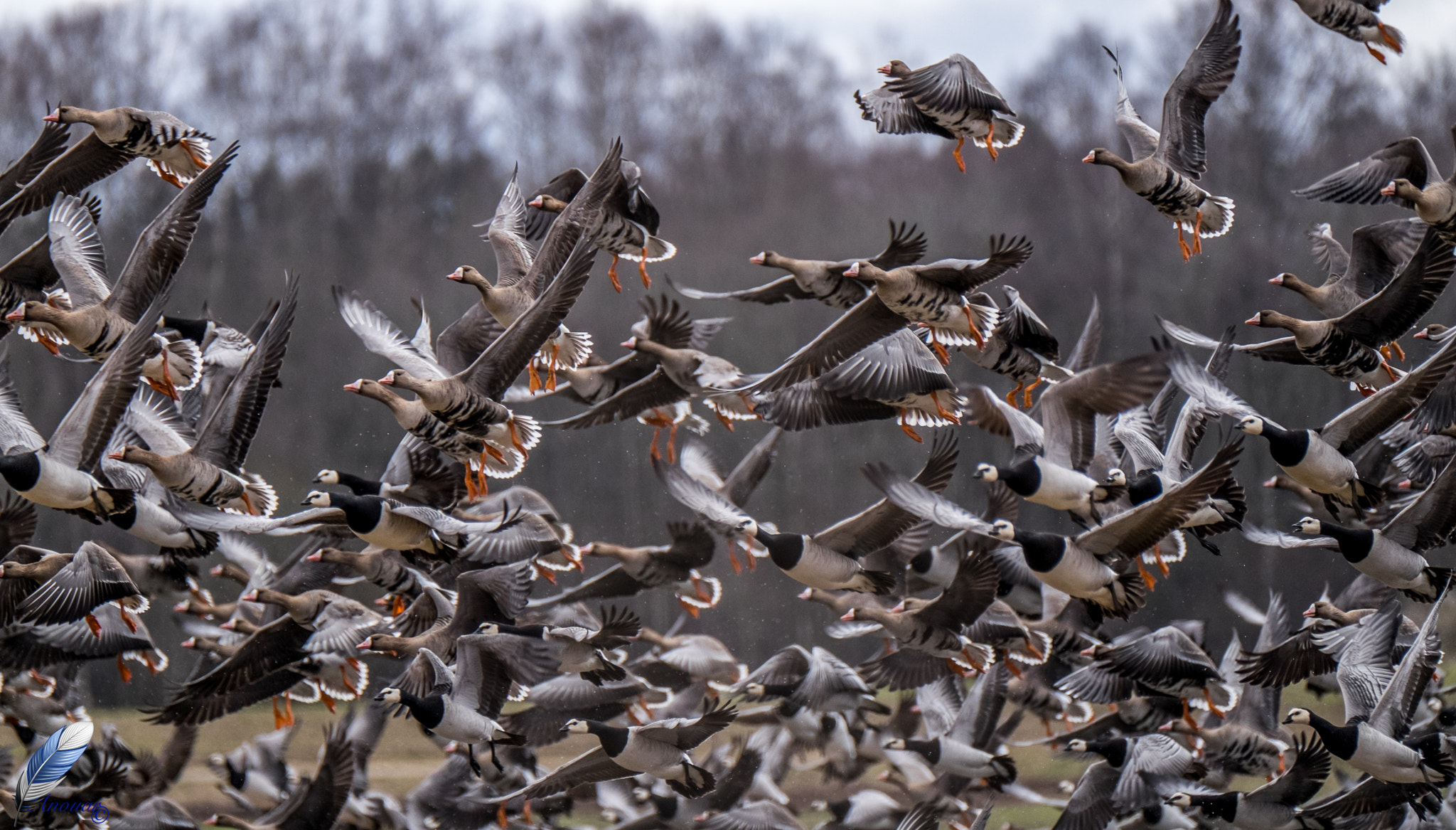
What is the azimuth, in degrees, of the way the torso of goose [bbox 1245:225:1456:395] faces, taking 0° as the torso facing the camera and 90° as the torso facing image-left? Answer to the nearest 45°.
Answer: approximately 90°

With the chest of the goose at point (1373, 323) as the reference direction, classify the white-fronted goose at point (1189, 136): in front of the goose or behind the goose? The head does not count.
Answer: in front

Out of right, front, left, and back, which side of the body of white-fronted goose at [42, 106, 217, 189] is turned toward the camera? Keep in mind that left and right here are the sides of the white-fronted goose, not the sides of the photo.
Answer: left

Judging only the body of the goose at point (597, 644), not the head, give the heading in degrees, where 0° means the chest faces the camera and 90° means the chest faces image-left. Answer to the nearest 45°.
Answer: approximately 90°

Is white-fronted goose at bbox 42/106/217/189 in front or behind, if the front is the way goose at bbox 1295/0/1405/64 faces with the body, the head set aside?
in front

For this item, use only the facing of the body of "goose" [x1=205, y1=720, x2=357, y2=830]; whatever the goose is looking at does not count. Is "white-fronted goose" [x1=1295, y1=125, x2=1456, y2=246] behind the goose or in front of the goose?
behind

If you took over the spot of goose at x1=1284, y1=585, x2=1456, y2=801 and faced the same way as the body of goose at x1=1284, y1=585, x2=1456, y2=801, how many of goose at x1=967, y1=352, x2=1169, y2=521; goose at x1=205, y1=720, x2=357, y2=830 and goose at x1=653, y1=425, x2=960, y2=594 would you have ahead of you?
3

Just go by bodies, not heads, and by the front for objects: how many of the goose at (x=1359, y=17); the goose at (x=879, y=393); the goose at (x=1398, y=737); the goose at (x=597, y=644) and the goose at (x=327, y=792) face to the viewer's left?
5

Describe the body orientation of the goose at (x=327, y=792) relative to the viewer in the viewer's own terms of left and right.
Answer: facing to the left of the viewer

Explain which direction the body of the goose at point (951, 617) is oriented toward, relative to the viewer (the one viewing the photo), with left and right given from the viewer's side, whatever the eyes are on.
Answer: facing to the left of the viewer

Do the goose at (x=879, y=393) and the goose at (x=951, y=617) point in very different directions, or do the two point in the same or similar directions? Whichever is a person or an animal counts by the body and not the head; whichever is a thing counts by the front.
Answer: same or similar directions

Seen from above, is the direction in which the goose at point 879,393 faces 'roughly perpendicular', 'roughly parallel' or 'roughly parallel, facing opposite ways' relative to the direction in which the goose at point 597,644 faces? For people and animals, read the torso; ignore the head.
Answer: roughly parallel
